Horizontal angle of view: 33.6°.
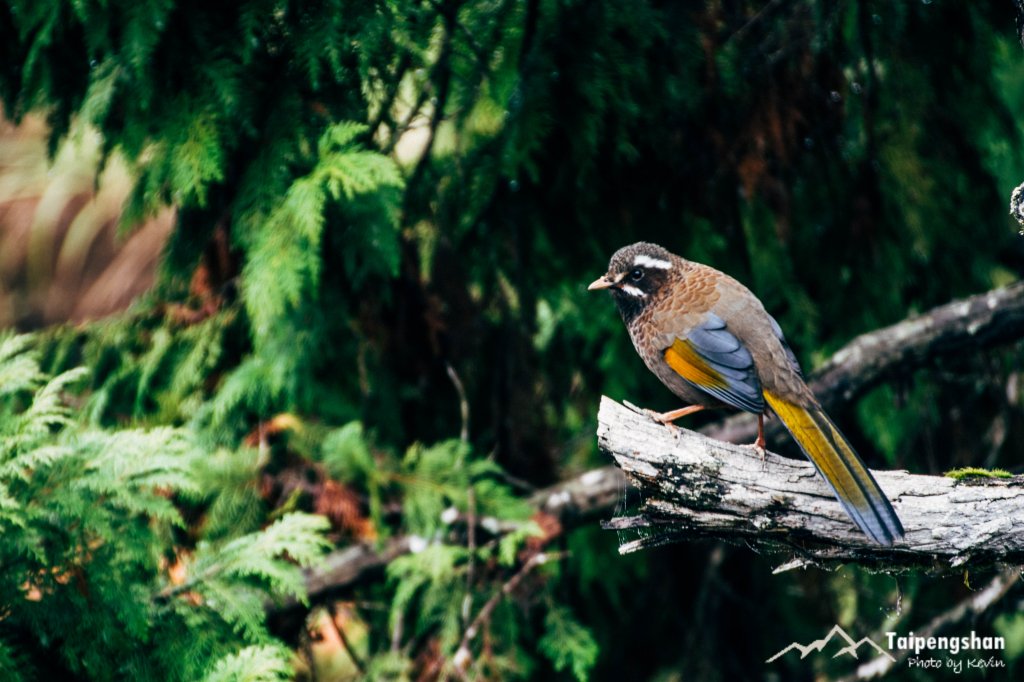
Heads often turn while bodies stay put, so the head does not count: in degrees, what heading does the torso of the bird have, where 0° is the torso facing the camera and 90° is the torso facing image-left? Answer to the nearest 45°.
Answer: approximately 90°
